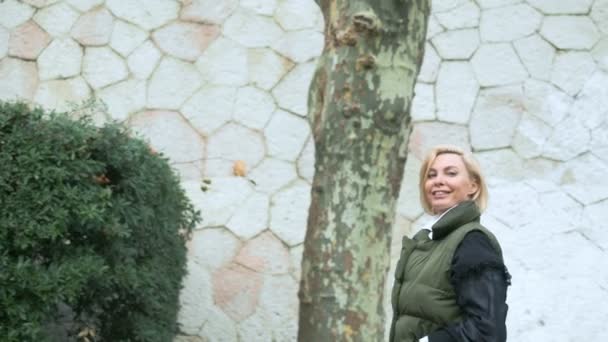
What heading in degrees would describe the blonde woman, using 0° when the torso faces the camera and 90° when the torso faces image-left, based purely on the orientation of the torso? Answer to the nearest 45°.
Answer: approximately 45°

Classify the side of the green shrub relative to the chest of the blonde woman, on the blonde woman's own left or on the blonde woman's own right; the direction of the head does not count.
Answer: on the blonde woman's own right
